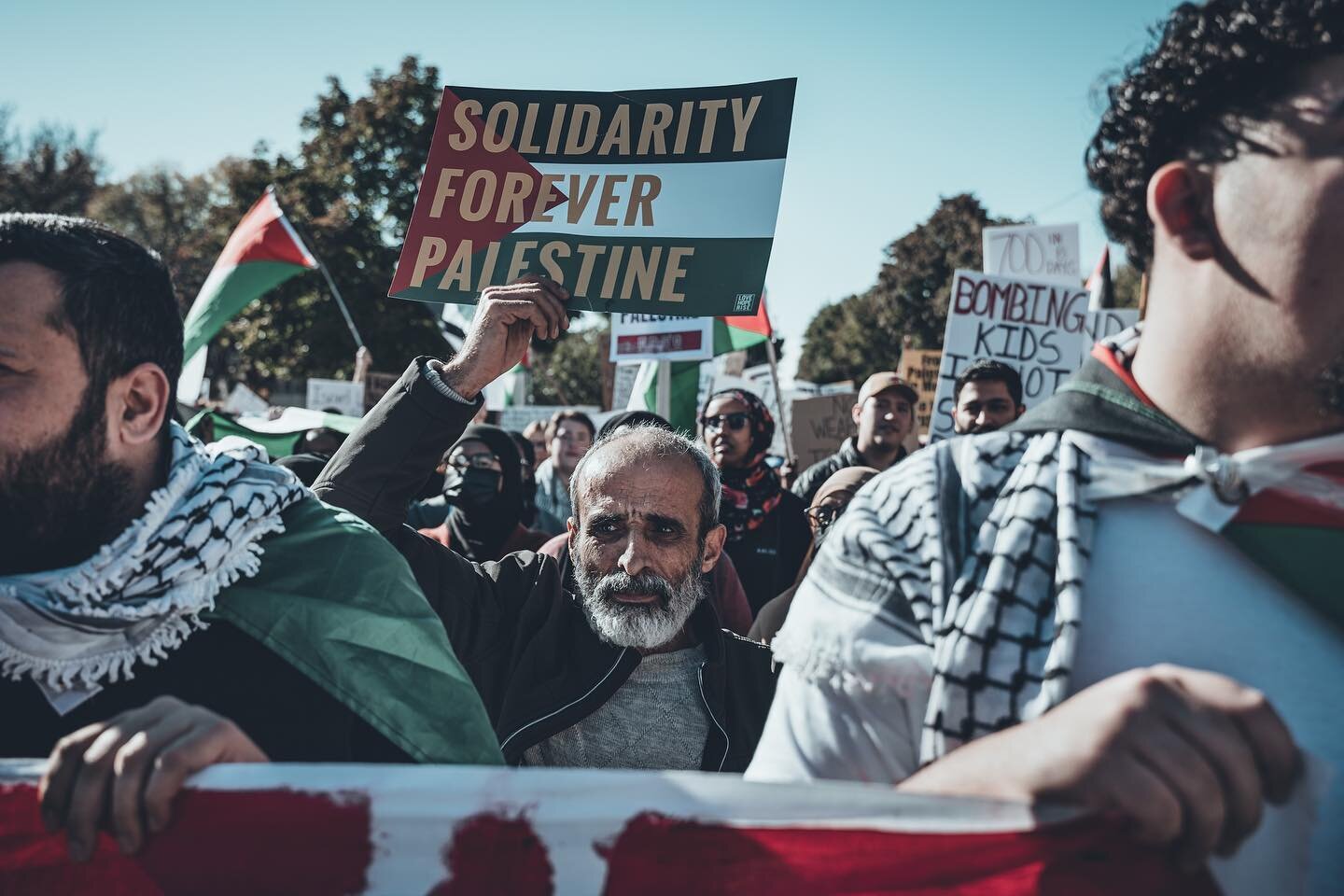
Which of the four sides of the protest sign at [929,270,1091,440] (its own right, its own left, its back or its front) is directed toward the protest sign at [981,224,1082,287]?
back

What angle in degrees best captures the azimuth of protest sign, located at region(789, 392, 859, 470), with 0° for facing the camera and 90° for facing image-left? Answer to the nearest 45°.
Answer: approximately 0°

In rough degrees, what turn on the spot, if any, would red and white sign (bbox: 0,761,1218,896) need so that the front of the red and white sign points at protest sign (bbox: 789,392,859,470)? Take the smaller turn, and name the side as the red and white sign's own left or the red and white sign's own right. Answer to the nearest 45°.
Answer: approximately 180°

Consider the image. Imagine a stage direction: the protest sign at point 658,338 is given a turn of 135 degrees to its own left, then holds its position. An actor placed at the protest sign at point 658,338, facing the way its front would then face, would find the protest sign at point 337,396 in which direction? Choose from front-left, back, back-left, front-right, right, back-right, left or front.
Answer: left

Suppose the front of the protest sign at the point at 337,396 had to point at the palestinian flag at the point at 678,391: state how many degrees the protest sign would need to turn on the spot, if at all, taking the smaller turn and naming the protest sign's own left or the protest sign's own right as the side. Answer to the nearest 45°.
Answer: approximately 45° to the protest sign's own left

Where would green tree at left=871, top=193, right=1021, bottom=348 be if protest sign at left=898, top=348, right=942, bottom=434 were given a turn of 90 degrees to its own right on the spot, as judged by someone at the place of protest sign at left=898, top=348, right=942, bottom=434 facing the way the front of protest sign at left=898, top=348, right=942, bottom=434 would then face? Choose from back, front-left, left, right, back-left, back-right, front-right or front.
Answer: right

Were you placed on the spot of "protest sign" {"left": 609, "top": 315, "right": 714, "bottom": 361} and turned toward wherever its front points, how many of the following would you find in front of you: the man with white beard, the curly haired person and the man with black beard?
3
